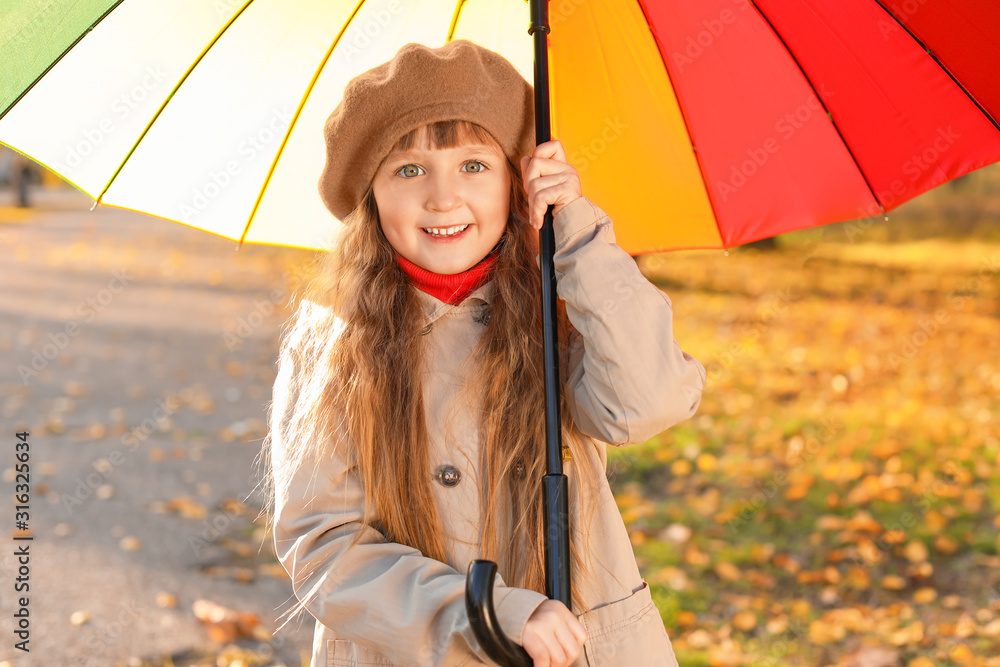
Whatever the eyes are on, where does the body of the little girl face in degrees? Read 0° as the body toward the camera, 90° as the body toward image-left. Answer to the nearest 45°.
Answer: approximately 0°
